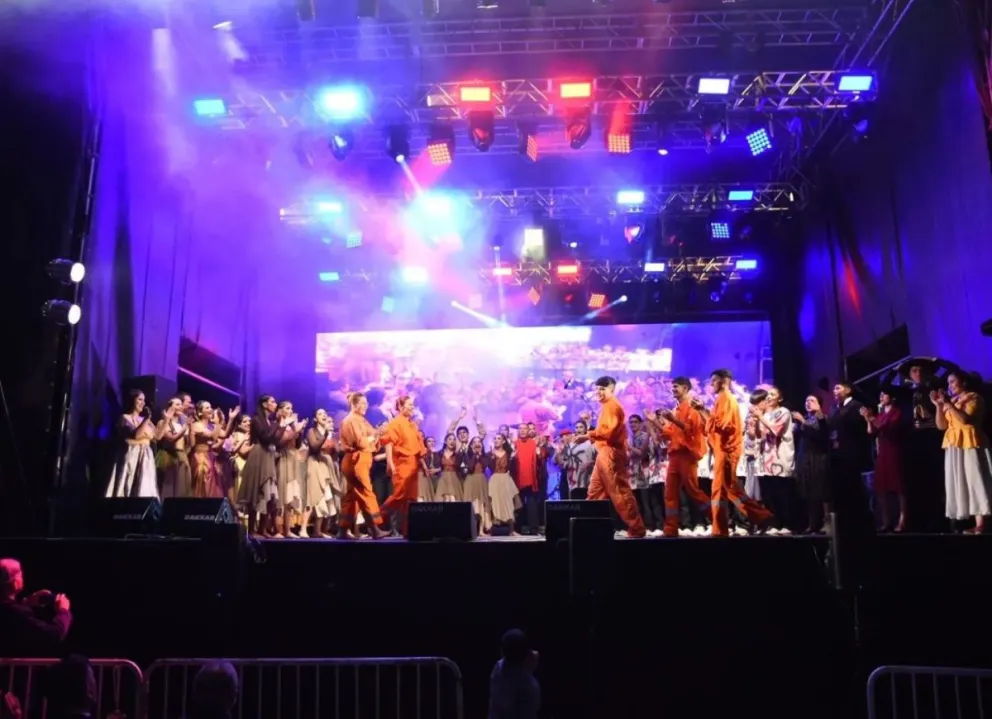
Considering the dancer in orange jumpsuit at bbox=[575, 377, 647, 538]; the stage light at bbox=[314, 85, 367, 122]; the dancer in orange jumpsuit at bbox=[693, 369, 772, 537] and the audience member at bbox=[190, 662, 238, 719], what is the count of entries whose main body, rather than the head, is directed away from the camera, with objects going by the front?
1

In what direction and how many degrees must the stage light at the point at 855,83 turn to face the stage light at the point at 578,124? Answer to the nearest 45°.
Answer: approximately 90° to its right

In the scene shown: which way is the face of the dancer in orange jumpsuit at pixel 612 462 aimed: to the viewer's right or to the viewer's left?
to the viewer's left

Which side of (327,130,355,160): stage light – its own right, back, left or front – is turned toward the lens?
front

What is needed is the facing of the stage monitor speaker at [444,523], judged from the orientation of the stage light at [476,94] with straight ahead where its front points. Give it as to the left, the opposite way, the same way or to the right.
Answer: the opposite way

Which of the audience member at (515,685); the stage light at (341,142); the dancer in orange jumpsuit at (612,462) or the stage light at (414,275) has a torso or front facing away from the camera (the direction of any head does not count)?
the audience member

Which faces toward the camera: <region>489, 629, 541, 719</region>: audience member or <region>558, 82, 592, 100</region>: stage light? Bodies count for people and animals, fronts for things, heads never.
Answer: the stage light

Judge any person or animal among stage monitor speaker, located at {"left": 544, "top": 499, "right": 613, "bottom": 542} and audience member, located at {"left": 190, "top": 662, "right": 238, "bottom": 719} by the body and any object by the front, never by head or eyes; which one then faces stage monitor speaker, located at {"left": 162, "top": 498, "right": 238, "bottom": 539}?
the audience member

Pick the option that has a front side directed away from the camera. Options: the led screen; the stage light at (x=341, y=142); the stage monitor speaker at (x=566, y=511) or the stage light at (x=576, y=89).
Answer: the stage monitor speaker

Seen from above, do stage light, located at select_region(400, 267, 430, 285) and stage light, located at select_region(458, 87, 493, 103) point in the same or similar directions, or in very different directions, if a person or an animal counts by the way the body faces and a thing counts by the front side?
same or similar directions

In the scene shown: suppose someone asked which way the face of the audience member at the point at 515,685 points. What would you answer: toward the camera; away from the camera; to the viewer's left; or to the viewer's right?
away from the camera

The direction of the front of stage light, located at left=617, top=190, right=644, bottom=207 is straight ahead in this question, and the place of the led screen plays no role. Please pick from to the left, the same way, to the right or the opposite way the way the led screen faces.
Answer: the same way

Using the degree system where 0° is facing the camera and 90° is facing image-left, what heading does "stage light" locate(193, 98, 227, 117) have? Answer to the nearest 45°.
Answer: approximately 0°

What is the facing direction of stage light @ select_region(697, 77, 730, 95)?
toward the camera

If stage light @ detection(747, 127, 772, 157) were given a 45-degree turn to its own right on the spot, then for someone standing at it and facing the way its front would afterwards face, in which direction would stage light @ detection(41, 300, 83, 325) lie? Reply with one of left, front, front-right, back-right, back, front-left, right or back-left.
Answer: front

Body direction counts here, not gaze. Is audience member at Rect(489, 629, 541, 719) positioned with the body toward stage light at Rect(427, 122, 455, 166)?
yes

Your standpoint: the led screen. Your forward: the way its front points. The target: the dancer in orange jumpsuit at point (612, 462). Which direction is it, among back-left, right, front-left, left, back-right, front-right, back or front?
front

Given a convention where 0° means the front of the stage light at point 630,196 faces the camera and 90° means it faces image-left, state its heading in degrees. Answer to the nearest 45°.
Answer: approximately 0°

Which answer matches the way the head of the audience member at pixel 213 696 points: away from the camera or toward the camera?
away from the camera

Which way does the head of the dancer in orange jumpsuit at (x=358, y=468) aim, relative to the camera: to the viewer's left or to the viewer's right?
to the viewer's right
